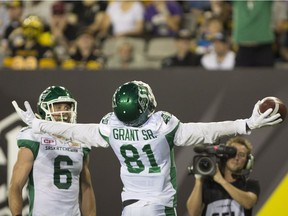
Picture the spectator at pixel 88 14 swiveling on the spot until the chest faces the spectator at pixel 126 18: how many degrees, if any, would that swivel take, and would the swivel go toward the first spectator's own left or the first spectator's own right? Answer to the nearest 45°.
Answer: approximately 45° to the first spectator's own left
